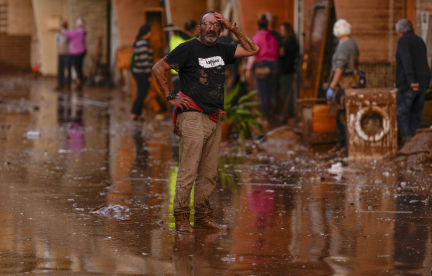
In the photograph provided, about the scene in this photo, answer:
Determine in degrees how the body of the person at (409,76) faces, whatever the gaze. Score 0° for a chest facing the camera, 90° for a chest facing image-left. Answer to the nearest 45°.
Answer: approximately 135°

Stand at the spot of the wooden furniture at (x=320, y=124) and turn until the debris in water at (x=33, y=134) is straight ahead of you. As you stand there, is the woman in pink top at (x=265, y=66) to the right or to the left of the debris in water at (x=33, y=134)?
right

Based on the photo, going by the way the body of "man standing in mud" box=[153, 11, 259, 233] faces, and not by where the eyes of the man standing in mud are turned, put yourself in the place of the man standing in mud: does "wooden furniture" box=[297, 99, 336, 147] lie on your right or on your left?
on your left

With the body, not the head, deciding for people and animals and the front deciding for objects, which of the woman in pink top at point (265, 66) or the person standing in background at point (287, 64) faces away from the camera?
the woman in pink top

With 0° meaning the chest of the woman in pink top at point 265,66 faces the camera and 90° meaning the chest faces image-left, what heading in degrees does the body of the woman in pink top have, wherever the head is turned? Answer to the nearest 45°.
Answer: approximately 180°

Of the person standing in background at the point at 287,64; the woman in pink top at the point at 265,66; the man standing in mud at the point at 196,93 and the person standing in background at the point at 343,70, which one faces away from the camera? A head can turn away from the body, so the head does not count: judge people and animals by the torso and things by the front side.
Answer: the woman in pink top

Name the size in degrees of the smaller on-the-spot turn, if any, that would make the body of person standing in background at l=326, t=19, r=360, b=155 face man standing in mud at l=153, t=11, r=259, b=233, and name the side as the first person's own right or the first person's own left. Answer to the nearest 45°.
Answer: approximately 90° to the first person's own left
